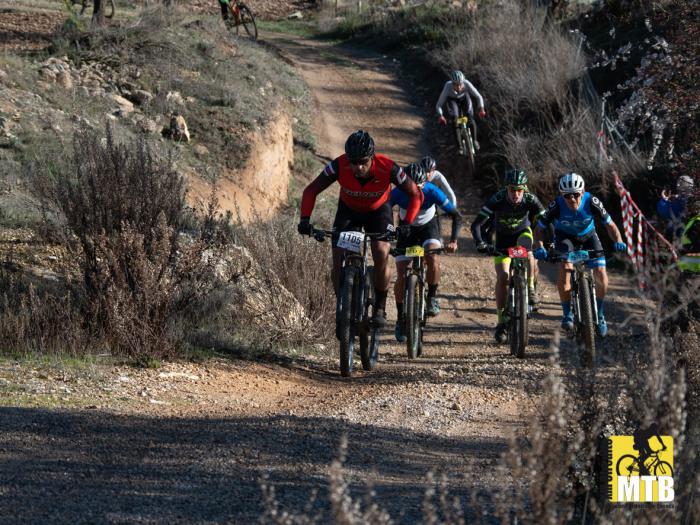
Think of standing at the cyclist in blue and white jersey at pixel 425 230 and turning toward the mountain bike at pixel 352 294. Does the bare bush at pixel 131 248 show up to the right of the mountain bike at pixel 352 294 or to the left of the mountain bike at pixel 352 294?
right

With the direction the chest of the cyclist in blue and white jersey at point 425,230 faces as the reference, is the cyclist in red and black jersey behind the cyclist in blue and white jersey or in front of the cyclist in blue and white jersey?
in front

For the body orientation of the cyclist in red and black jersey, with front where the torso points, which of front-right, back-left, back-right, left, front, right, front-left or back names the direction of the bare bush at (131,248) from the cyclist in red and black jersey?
right

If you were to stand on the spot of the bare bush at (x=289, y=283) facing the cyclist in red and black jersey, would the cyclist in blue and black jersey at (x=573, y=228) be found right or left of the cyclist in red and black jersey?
left

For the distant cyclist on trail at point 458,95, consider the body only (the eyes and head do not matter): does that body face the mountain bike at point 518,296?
yes

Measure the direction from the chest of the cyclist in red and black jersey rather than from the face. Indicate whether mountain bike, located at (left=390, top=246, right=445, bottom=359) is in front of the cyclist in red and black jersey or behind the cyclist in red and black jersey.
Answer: behind

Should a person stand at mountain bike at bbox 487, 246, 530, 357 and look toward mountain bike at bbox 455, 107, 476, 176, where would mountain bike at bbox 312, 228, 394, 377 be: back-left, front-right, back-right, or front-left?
back-left

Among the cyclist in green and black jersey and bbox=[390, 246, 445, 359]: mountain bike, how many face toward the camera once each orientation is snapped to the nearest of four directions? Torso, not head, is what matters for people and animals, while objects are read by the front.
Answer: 2

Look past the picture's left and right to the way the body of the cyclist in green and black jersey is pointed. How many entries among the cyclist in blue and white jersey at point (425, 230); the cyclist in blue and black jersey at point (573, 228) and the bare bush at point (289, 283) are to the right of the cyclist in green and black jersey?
2

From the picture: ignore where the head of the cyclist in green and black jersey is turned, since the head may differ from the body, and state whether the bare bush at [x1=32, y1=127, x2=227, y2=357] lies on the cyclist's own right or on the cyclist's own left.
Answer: on the cyclist's own right
